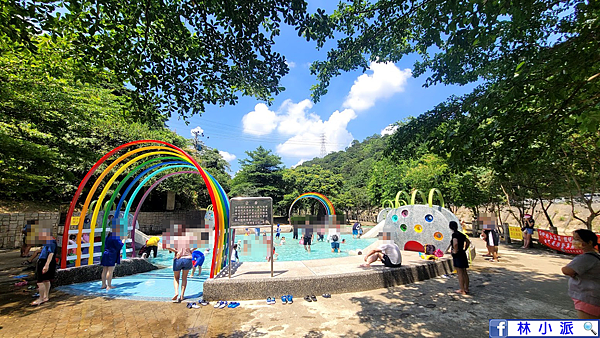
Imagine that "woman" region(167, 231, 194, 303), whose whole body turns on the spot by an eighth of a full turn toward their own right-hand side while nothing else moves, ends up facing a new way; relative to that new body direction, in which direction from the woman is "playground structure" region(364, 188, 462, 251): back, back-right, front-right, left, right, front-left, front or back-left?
front-right

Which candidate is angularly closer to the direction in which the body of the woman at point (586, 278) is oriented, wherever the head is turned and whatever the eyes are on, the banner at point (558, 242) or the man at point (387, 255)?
the man

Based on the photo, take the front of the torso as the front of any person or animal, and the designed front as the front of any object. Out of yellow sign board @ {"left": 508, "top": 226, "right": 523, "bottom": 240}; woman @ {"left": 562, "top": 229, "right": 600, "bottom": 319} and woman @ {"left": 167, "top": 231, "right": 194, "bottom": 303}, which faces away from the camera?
woman @ {"left": 167, "top": 231, "right": 194, "bottom": 303}

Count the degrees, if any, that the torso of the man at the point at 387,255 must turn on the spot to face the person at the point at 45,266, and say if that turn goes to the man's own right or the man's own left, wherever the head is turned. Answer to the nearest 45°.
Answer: approximately 45° to the man's own left

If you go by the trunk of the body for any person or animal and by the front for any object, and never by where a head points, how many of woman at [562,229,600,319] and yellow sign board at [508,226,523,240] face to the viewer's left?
1

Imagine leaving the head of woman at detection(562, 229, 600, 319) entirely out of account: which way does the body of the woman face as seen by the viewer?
to the viewer's left

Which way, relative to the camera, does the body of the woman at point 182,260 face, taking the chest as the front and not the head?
away from the camera

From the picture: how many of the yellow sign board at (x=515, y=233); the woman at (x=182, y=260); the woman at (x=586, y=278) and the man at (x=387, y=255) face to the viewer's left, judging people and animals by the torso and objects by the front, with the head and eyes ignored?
2

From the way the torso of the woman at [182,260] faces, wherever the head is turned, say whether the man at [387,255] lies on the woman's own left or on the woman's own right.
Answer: on the woman's own right

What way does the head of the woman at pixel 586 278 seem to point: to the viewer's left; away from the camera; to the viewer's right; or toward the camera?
to the viewer's left

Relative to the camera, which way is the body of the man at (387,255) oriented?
to the viewer's left

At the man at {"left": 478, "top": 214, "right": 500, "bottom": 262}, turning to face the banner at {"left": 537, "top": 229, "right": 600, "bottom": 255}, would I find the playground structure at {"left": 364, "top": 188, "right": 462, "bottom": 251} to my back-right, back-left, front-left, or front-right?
back-left

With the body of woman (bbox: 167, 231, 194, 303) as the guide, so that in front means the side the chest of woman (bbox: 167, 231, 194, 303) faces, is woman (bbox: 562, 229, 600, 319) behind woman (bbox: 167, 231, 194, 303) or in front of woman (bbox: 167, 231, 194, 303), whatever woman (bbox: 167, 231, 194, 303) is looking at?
behind
